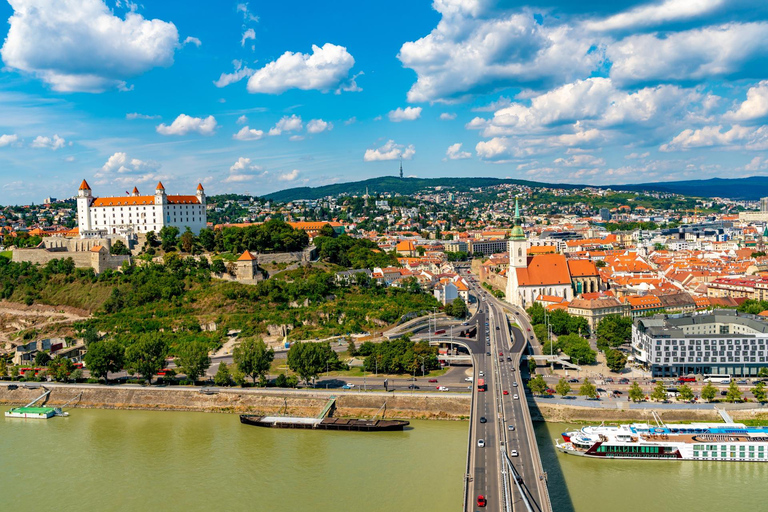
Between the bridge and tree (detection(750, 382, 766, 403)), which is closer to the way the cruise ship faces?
the bridge

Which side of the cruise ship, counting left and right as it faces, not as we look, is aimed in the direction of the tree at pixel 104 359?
front

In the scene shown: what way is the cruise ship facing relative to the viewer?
to the viewer's left

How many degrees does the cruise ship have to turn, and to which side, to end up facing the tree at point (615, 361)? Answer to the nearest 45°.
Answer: approximately 90° to its right

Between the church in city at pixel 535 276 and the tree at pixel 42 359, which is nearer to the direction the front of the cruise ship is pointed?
the tree

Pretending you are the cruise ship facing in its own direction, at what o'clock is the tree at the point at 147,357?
The tree is roughly at 12 o'clock from the cruise ship.

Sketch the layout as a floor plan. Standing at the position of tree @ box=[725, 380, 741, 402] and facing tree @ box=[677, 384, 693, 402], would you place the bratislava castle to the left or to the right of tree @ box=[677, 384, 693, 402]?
right
